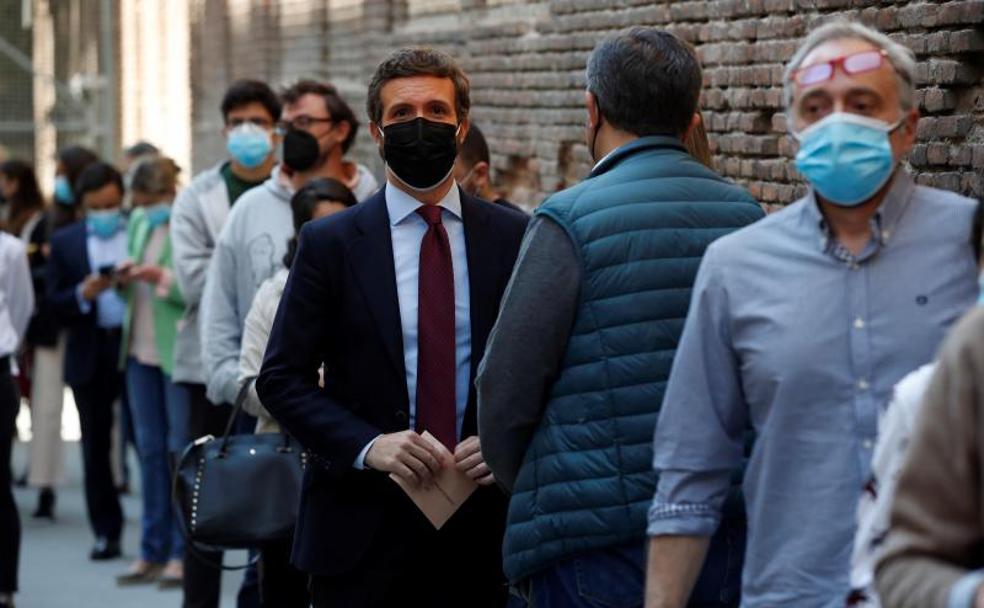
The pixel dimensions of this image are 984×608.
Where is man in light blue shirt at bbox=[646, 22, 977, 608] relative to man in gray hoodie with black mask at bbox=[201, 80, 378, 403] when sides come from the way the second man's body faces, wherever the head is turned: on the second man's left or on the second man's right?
on the second man's left

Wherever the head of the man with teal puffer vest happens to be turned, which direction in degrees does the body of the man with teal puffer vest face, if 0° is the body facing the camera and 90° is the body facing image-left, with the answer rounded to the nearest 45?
approximately 135°

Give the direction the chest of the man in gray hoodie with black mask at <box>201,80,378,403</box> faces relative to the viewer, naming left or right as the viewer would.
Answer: facing the viewer and to the left of the viewer

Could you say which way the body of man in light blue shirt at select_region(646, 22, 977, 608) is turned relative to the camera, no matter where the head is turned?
toward the camera

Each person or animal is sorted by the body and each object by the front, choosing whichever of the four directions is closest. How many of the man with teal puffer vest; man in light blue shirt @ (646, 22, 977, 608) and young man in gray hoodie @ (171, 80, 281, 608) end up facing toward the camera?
2

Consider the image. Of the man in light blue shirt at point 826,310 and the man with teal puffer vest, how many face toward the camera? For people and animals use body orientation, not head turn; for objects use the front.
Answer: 1

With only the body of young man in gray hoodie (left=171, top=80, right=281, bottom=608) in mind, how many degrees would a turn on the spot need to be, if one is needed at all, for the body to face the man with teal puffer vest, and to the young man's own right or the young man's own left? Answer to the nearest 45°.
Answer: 0° — they already face them

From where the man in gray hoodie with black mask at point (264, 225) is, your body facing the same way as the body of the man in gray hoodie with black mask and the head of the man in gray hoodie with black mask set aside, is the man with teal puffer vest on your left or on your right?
on your left

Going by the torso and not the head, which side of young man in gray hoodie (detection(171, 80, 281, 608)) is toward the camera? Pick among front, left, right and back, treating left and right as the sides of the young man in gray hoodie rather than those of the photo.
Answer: front

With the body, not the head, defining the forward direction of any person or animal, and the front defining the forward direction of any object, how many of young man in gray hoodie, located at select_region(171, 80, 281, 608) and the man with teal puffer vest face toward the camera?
1

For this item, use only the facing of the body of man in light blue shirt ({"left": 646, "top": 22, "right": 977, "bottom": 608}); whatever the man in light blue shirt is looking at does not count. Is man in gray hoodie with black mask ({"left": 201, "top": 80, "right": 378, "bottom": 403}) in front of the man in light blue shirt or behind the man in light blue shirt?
behind
